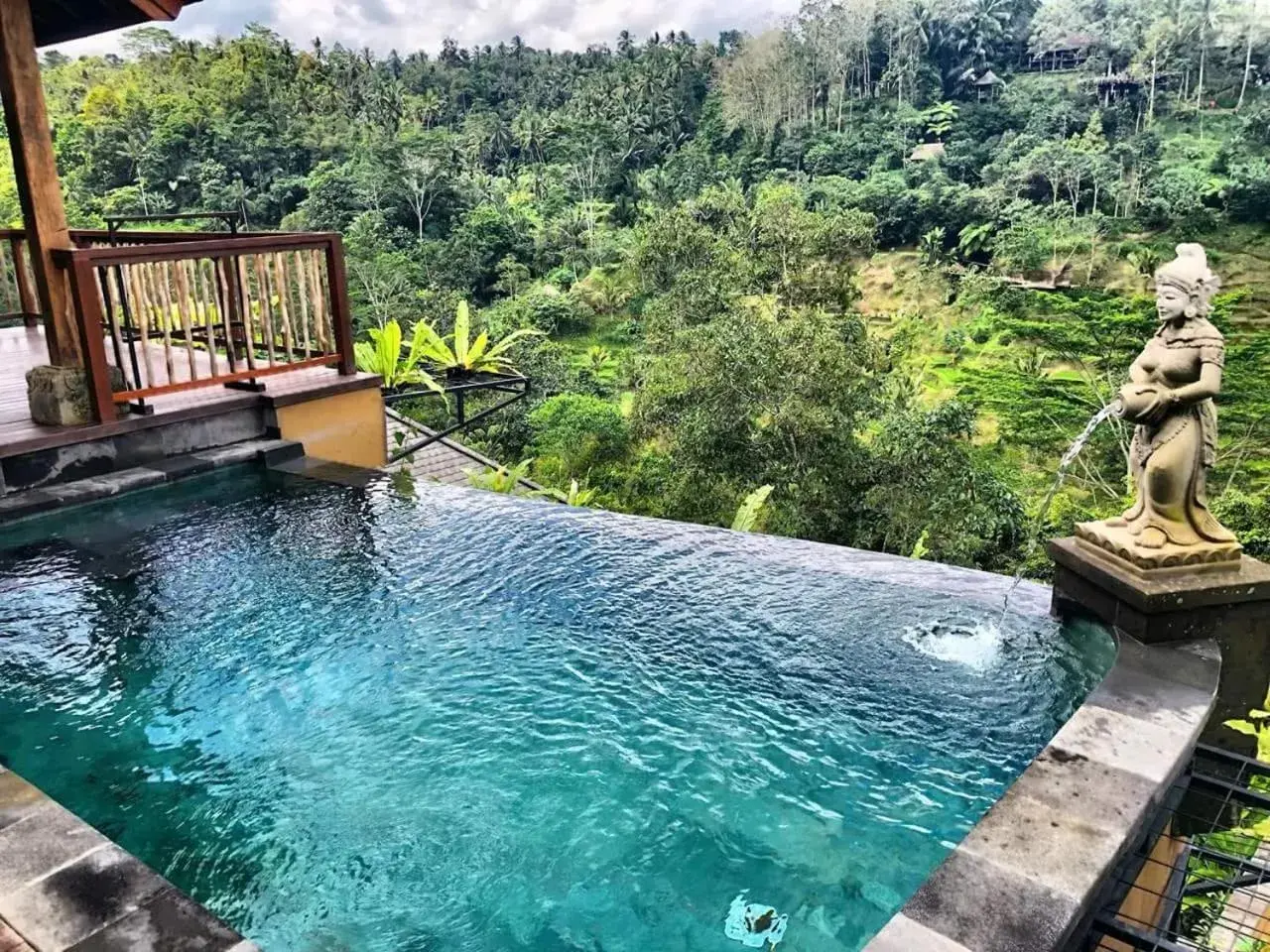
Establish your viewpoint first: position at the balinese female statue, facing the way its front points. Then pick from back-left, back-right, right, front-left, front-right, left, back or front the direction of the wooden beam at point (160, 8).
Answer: front-right

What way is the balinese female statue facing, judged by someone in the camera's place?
facing the viewer and to the left of the viewer

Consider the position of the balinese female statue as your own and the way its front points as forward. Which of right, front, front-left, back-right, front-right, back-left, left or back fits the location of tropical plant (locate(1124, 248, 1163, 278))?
back-right

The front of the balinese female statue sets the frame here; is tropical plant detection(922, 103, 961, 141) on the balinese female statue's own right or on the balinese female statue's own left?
on the balinese female statue's own right

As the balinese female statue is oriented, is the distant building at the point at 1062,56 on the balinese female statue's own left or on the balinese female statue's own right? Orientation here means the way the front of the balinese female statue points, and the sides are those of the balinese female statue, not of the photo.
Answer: on the balinese female statue's own right

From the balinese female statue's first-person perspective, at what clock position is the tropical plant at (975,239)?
The tropical plant is roughly at 4 o'clock from the balinese female statue.

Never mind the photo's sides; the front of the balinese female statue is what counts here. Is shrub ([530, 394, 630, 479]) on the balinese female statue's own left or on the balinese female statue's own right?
on the balinese female statue's own right

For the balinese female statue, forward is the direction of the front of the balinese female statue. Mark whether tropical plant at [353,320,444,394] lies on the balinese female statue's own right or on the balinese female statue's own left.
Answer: on the balinese female statue's own right

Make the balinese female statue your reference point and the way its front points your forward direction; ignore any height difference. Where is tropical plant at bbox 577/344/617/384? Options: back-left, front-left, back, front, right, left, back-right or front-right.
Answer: right

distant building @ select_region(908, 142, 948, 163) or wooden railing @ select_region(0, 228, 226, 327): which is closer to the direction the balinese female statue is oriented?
the wooden railing

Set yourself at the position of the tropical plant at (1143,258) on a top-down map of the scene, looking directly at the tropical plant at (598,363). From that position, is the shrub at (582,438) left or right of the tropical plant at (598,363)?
left

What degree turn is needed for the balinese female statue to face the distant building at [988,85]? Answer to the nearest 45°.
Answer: approximately 135° to its right
